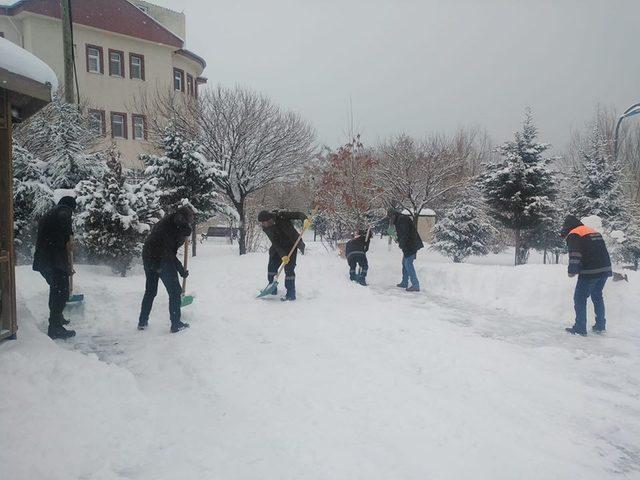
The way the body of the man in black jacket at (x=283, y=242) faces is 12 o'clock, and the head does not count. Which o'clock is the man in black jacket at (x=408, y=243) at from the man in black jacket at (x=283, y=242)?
the man in black jacket at (x=408, y=243) is roughly at 7 o'clock from the man in black jacket at (x=283, y=242).

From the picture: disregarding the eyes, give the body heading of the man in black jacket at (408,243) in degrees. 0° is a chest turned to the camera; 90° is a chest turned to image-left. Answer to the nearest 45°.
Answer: approximately 90°

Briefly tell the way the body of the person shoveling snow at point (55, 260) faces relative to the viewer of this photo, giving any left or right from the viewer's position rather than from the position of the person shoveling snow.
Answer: facing to the right of the viewer

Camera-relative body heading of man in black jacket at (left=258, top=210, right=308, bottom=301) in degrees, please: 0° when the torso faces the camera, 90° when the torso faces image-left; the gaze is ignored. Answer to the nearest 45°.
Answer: approximately 45°

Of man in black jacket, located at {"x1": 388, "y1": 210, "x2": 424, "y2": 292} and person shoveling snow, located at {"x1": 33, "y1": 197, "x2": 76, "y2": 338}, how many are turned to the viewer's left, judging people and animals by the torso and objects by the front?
1

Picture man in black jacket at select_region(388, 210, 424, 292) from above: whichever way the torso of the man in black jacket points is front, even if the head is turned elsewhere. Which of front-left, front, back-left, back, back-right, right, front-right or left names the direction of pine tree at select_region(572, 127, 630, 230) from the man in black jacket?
back-right

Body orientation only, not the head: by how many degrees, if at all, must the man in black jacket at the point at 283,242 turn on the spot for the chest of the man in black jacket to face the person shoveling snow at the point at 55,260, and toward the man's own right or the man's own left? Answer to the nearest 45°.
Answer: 0° — they already face them

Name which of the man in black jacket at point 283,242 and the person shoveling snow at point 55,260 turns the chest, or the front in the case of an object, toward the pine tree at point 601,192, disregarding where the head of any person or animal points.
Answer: the person shoveling snow

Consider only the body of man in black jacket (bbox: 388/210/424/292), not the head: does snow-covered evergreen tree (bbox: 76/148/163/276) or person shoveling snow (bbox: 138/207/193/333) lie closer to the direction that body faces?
the snow-covered evergreen tree

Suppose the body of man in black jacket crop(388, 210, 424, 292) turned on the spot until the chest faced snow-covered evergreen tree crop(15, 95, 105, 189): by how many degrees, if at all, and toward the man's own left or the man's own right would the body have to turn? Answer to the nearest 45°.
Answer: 0° — they already face it

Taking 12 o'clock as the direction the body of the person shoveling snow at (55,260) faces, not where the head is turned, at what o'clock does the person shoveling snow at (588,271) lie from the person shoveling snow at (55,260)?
the person shoveling snow at (588,271) is roughly at 1 o'clock from the person shoveling snow at (55,260).

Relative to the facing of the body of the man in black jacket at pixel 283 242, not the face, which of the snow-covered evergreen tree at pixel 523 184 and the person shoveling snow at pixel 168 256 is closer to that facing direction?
the person shoveling snow

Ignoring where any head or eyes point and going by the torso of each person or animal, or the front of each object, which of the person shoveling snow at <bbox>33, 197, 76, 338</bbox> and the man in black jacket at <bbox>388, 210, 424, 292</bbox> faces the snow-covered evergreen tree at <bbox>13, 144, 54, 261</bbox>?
the man in black jacket

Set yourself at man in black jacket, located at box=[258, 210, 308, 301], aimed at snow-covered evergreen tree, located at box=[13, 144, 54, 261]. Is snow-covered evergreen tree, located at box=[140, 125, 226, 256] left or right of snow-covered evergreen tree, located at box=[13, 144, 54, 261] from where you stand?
right
